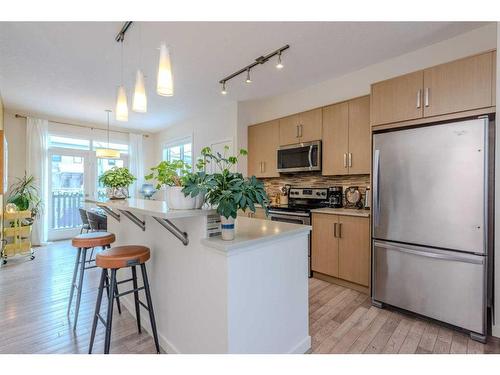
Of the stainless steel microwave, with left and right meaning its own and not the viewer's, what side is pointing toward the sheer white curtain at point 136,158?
right

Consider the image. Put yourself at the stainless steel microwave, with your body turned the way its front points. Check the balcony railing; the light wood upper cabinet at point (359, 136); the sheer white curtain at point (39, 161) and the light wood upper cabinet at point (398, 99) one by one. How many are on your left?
2

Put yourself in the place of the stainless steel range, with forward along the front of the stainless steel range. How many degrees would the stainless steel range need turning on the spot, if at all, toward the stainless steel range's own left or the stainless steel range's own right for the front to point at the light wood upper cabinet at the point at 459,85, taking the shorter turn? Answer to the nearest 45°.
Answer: approximately 90° to the stainless steel range's own left

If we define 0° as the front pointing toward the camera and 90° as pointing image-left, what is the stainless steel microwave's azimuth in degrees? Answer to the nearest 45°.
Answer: approximately 45°

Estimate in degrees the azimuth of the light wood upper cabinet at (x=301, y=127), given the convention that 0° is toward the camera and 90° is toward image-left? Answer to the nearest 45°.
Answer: approximately 45°

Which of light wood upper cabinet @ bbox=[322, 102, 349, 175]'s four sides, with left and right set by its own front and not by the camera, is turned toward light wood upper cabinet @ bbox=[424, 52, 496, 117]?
left

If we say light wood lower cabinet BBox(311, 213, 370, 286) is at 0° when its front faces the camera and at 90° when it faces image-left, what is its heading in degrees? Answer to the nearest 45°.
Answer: approximately 45°

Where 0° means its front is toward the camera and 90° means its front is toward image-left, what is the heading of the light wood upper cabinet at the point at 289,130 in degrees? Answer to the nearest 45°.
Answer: approximately 45°
